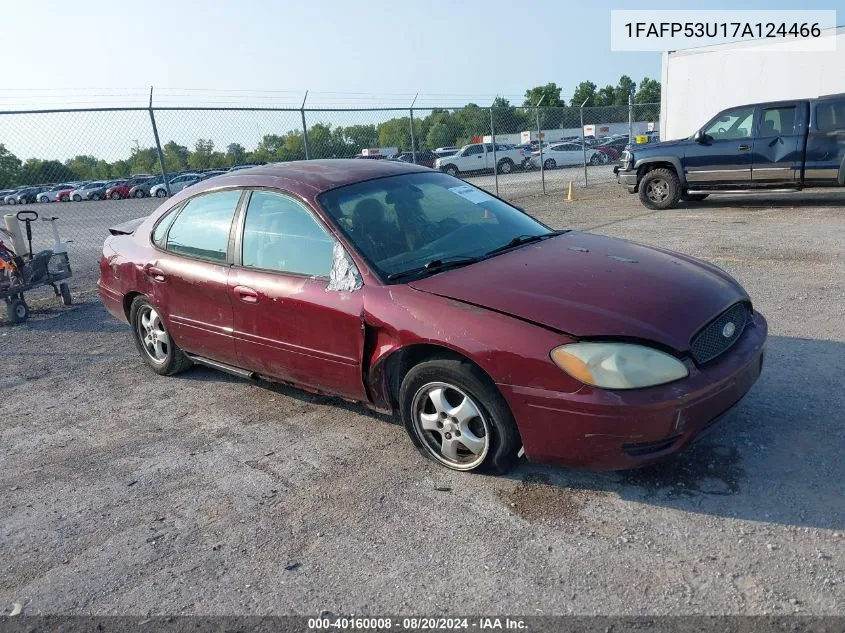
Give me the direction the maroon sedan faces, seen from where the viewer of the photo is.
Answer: facing the viewer and to the right of the viewer

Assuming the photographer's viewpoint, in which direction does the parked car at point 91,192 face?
facing the viewer and to the left of the viewer

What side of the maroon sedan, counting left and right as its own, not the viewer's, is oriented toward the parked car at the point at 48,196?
back

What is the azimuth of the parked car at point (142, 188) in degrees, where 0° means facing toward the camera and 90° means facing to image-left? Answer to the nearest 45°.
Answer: approximately 45°

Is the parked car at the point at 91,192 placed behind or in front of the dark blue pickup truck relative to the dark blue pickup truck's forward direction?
in front

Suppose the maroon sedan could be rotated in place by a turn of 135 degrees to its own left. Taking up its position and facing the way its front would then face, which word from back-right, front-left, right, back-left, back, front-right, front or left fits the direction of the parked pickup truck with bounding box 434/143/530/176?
front

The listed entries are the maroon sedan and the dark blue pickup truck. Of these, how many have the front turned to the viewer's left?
1

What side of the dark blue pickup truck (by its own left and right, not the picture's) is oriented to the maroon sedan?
left
